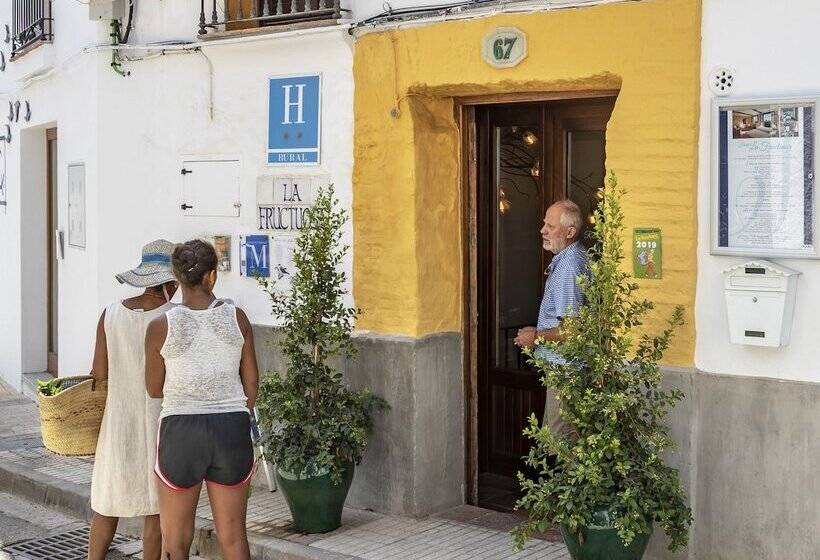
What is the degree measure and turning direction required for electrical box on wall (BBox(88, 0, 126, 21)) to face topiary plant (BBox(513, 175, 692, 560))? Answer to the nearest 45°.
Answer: approximately 45° to its left

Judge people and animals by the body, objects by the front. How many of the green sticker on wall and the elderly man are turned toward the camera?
1

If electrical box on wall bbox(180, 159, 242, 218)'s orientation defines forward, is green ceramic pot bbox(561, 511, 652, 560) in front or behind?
in front

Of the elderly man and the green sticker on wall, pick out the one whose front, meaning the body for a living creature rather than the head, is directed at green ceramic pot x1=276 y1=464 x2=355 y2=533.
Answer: the elderly man

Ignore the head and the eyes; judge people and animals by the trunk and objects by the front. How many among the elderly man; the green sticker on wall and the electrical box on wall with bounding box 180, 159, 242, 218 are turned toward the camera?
2

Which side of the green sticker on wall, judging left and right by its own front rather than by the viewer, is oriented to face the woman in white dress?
right

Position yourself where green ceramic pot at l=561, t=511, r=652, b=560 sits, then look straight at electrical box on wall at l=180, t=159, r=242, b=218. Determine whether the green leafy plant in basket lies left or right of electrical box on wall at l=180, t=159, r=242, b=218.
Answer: left

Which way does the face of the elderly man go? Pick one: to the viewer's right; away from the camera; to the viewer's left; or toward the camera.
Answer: to the viewer's left

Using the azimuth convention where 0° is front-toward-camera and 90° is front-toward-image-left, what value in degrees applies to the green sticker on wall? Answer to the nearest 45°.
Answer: approximately 0°

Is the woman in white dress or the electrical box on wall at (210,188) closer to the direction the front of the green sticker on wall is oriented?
the woman in white dress
